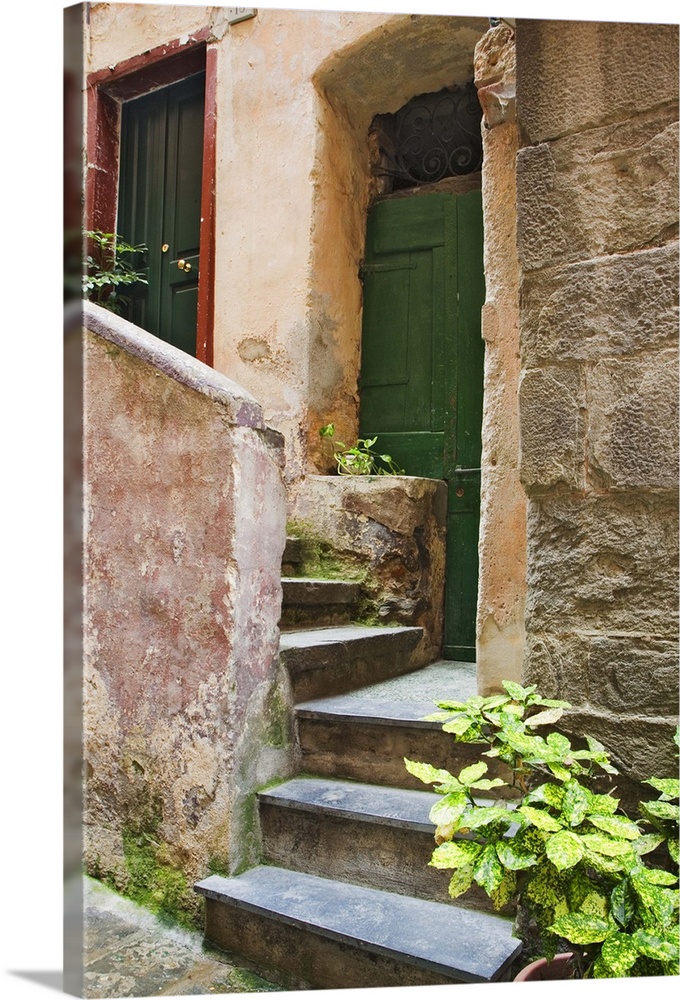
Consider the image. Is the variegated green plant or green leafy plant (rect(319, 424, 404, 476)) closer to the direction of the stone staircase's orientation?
the variegated green plant

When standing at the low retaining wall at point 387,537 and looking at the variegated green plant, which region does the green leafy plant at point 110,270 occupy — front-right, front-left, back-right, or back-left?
back-right

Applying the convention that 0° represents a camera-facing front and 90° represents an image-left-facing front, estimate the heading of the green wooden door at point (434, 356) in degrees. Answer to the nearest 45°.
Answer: approximately 0°

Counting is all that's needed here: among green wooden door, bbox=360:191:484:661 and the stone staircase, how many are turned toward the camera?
2

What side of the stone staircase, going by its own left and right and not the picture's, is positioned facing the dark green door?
back

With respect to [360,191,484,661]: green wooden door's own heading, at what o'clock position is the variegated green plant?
The variegated green plant is roughly at 12 o'clock from the green wooden door.

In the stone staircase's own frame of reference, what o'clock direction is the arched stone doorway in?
The arched stone doorway is roughly at 6 o'clock from the stone staircase.

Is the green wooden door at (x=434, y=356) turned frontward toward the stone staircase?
yes
